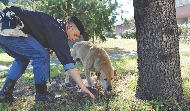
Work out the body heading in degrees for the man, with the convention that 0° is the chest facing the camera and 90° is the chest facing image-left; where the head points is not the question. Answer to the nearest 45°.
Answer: approximately 270°

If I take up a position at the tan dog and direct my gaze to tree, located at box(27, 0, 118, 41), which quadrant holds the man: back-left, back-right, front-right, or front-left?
back-left

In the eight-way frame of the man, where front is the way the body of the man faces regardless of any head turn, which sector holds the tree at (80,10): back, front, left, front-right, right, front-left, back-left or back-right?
left
